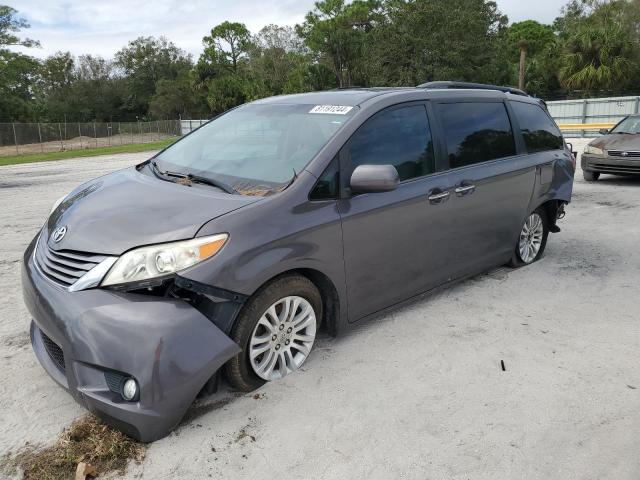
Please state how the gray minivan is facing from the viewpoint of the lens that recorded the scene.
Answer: facing the viewer and to the left of the viewer

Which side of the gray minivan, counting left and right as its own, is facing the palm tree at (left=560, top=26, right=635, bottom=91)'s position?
back

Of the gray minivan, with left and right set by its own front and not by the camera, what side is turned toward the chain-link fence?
right
